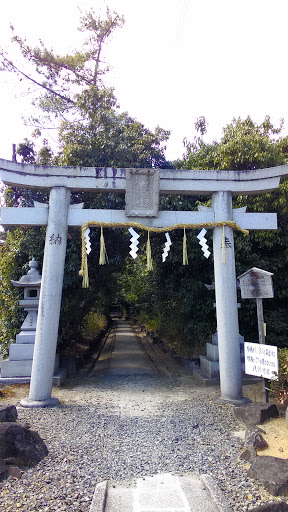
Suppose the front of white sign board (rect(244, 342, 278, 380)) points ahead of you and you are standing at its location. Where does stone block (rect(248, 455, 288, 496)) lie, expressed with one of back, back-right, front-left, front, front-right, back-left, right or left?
front

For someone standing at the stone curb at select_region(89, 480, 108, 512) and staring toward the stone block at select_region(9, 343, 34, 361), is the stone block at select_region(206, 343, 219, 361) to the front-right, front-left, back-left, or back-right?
front-right

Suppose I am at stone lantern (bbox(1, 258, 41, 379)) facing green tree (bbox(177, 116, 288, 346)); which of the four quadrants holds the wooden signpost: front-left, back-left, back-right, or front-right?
front-right

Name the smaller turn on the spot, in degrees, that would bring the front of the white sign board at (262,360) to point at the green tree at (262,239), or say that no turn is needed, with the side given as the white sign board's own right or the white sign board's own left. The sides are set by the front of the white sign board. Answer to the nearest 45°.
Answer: approximately 180°

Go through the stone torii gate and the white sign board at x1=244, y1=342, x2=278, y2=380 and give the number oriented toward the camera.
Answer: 2

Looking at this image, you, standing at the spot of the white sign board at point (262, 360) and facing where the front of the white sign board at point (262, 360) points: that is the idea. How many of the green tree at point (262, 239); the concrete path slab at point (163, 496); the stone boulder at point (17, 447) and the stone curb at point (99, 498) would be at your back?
1

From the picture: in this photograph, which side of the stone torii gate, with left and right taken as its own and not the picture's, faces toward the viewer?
front

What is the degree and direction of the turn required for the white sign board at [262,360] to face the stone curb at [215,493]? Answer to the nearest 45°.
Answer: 0° — it already faces it
